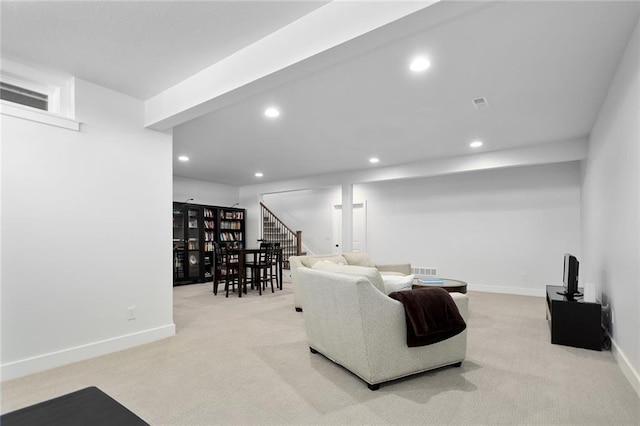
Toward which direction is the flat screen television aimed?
to the viewer's left

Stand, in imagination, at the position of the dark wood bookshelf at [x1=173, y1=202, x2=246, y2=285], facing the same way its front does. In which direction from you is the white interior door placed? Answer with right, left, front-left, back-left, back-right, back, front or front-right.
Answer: front-left

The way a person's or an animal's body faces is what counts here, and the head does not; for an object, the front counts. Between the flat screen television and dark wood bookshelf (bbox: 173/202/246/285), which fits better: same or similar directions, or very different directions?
very different directions

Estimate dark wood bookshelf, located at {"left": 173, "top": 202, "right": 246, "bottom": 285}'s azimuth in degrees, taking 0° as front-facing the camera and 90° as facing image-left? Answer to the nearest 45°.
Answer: approximately 315°

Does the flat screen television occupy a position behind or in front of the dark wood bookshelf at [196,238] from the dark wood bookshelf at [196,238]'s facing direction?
in front

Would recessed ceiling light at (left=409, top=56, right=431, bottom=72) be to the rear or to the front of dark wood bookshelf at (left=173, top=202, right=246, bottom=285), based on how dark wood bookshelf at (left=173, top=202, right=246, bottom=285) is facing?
to the front

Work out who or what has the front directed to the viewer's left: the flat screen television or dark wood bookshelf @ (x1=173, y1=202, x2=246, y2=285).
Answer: the flat screen television

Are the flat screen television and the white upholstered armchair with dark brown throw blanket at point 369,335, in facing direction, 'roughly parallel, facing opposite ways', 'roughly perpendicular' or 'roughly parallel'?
roughly perpendicular

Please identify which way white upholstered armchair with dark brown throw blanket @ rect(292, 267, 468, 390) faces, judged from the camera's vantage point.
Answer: facing away from the viewer and to the right of the viewer

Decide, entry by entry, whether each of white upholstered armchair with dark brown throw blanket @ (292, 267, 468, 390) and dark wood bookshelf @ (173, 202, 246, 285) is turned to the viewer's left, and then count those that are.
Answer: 0

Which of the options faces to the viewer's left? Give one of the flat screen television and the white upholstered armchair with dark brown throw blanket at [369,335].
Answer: the flat screen television

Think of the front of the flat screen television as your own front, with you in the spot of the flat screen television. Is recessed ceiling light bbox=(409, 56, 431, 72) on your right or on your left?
on your left

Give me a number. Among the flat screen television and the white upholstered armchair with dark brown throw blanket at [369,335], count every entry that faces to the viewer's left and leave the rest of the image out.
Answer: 1

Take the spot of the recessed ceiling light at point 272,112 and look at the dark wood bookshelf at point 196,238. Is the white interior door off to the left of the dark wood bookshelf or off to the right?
right
